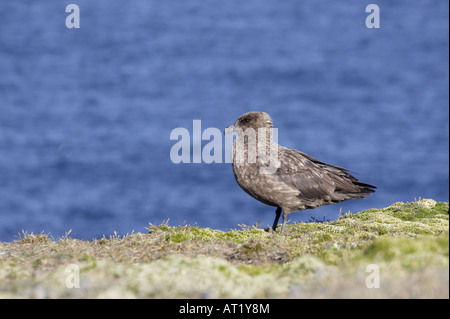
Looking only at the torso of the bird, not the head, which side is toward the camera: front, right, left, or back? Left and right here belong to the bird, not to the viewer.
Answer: left
